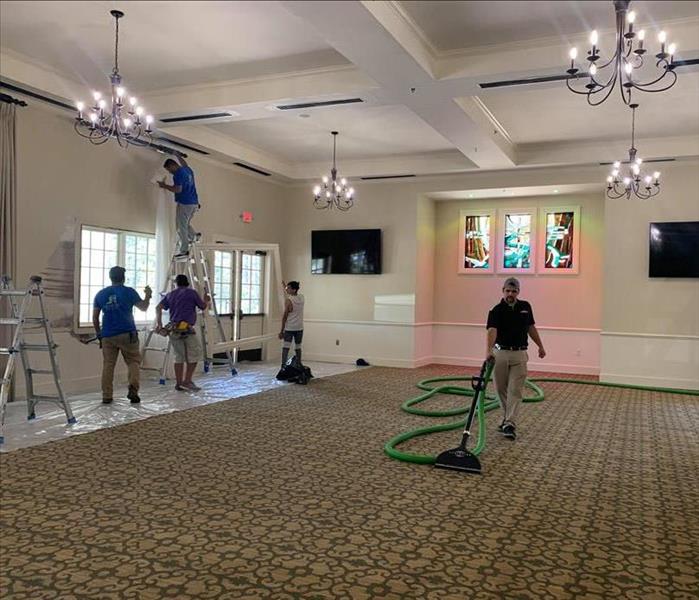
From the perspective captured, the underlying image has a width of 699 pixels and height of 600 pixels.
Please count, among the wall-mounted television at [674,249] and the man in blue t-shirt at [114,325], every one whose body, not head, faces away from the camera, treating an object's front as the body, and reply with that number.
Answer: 1

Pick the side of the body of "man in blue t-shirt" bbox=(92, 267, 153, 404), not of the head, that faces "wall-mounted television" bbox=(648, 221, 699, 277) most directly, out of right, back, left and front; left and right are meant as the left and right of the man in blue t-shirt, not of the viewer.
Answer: right

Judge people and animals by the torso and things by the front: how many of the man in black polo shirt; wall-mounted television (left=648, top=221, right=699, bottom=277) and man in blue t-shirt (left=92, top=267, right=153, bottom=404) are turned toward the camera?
2

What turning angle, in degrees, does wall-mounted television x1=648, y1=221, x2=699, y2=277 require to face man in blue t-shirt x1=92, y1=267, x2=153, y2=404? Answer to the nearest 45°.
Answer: approximately 45° to its right

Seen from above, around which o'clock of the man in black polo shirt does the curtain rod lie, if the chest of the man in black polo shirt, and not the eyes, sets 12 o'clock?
The curtain rod is roughly at 3 o'clock from the man in black polo shirt.

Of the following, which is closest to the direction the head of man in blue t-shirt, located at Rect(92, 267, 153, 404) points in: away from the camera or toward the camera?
away from the camera

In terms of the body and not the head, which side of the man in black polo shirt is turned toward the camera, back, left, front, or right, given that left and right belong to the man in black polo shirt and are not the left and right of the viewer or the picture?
front

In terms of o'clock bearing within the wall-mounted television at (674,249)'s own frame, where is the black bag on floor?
The black bag on floor is roughly at 2 o'clock from the wall-mounted television.

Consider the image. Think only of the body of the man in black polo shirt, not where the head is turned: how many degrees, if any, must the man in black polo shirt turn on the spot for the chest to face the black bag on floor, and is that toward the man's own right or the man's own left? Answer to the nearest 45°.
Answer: approximately 135° to the man's own right

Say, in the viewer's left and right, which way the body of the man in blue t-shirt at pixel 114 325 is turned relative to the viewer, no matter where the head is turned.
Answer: facing away from the viewer

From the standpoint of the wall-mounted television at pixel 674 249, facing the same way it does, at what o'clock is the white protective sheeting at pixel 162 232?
The white protective sheeting is roughly at 2 o'clock from the wall-mounted television.

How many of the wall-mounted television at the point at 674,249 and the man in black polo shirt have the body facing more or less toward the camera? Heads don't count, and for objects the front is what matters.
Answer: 2
